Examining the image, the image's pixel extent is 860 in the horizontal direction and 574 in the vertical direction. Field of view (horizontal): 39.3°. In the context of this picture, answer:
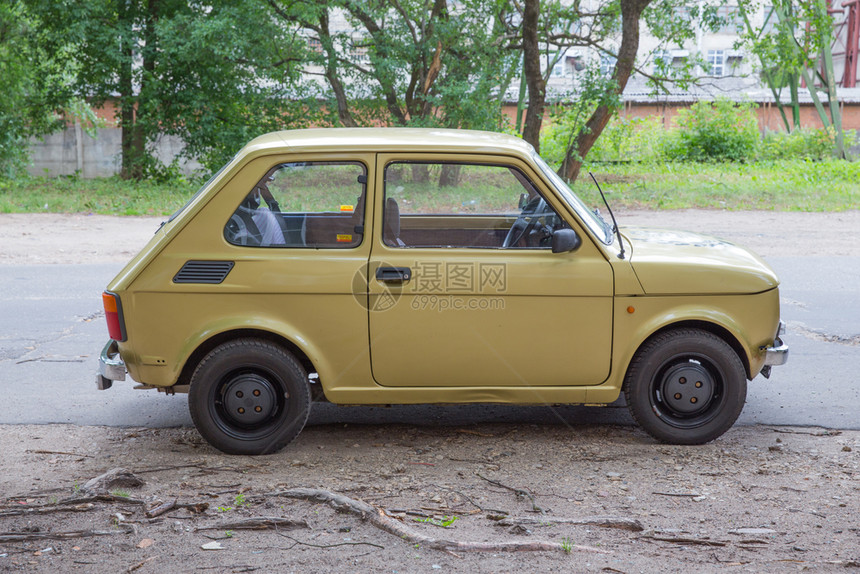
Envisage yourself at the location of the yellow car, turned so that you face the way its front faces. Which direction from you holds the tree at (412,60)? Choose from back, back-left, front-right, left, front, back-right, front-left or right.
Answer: left

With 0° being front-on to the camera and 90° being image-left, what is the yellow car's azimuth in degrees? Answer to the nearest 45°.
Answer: approximately 270°

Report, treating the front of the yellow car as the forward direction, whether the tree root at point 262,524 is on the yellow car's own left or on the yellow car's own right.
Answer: on the yellow car's own right

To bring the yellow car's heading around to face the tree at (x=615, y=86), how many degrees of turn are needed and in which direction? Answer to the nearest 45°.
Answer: approximately 90° to its left

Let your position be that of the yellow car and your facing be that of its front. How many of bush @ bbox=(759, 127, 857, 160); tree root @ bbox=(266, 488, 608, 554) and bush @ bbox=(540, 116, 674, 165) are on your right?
1

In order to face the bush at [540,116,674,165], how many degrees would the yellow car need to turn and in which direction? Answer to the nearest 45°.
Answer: approximately 90° to its left

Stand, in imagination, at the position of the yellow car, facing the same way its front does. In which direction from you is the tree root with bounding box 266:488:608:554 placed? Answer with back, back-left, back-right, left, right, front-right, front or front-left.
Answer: right

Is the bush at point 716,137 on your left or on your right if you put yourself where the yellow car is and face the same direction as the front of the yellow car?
on your left

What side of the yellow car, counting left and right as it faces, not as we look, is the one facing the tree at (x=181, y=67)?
left

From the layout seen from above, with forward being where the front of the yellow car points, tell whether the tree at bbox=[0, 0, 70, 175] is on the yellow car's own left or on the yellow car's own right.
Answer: on the yellow car's own left

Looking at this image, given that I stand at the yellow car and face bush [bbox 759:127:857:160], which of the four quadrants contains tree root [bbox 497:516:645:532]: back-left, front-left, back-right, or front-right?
back-right

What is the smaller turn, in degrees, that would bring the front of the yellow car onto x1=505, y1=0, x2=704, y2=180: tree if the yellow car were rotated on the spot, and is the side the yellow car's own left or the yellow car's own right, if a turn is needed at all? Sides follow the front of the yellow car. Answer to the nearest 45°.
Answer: approximately 90° to the yellow car's own left
